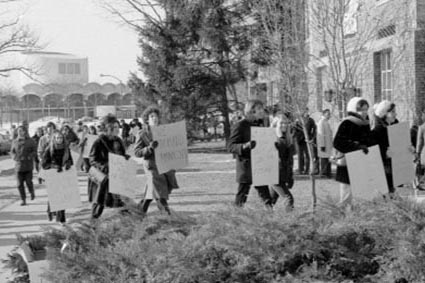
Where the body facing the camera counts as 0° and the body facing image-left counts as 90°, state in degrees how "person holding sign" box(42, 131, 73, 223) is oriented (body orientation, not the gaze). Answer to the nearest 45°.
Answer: approximately 0°
